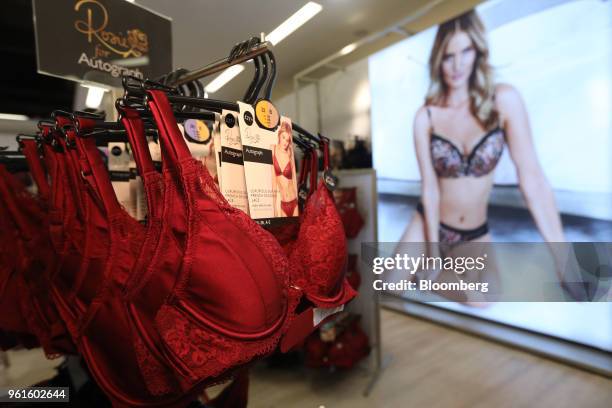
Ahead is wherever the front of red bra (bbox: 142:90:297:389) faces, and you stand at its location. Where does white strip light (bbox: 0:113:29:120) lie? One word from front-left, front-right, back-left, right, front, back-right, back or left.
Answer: back

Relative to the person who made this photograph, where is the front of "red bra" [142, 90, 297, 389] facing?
facing the viewer and to the right of the viewer

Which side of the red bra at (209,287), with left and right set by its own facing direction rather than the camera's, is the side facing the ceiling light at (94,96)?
back

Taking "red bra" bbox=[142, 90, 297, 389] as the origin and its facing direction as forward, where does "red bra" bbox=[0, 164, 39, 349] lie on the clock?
"red bra" bbox=[0, 164, 39, 349] is roughly at 6 o'clock from "red bra" bbox=[142, 90, 297, 389].

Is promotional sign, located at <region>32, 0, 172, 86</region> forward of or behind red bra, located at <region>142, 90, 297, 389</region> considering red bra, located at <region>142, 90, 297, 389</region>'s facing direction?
behind
